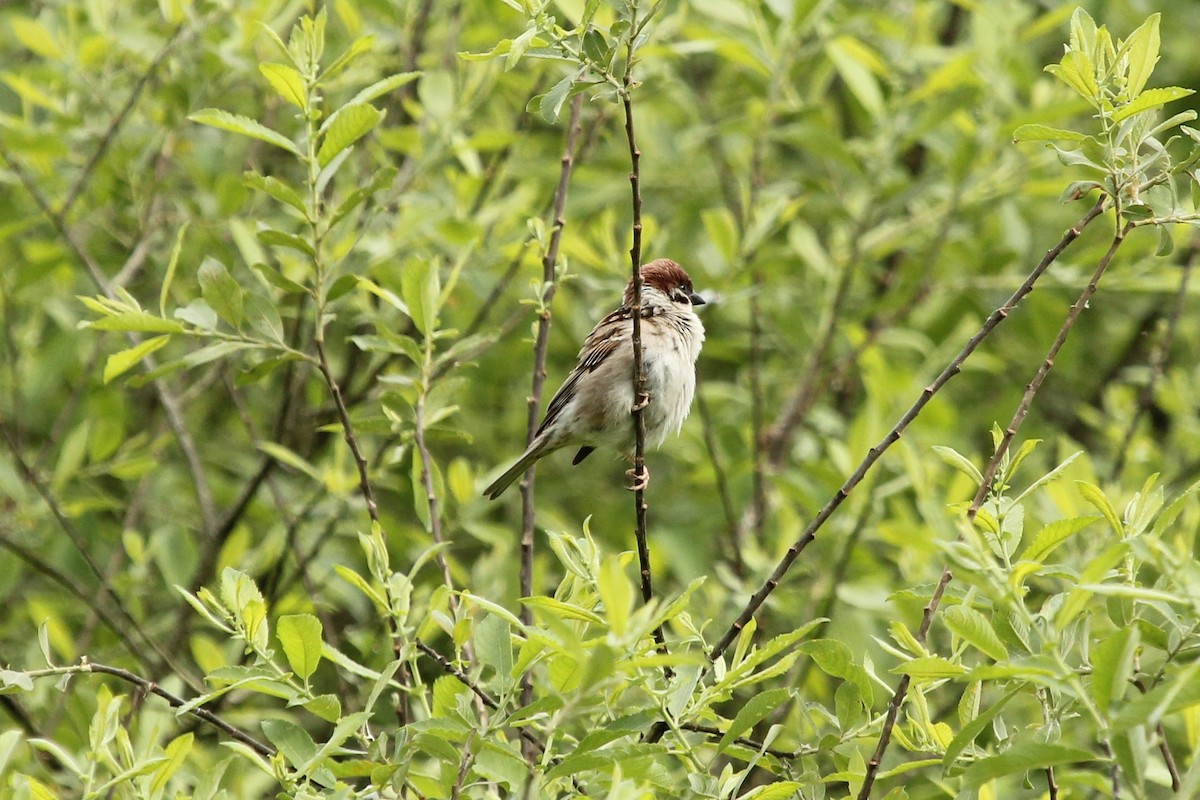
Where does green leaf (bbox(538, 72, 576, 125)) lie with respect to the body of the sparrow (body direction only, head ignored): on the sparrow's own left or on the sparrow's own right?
on the sparrow's own right

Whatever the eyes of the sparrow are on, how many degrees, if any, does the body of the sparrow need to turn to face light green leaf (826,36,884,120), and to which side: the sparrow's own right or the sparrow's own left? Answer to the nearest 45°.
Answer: approximately 45° to the sparrow's own left

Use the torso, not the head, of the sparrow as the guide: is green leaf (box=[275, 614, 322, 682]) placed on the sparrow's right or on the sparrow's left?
on the sparrow's right

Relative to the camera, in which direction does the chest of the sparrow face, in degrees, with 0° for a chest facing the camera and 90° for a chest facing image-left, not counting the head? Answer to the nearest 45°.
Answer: approximately 270°
